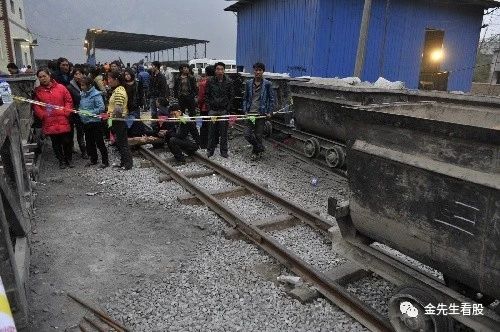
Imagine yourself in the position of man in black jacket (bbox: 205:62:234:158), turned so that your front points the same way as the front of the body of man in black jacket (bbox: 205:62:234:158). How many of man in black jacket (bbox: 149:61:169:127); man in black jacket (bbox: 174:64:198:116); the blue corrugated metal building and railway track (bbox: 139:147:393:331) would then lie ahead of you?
1

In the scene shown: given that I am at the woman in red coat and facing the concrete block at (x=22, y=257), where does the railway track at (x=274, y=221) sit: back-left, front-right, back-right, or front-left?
front-left

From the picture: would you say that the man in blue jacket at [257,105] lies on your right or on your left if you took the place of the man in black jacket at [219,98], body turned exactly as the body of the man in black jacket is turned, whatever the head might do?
on your left

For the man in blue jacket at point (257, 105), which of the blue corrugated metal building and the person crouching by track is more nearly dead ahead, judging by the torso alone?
the person crouching by track

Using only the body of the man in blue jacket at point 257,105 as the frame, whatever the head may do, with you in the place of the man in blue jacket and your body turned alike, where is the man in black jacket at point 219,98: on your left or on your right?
on your right

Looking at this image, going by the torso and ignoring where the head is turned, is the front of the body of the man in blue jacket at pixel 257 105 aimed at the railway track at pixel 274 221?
yes

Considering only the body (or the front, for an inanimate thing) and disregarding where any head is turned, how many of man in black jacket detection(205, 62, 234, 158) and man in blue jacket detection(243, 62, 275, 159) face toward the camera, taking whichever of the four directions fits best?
2

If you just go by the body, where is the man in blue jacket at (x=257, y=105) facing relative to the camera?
toward the camera

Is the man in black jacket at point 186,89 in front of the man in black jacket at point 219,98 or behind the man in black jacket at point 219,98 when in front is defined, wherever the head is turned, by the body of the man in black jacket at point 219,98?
behind

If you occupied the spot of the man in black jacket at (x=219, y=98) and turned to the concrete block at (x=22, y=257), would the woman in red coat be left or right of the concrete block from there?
right

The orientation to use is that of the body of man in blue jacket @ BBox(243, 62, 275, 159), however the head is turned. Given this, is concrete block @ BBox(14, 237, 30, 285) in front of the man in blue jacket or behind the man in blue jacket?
in front

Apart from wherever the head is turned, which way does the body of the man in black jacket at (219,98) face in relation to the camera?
toward the camera

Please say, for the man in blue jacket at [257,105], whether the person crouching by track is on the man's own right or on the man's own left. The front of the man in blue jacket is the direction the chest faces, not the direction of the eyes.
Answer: on the man's own right
